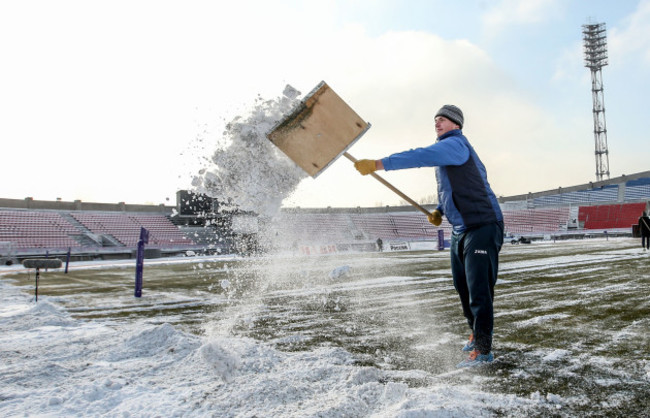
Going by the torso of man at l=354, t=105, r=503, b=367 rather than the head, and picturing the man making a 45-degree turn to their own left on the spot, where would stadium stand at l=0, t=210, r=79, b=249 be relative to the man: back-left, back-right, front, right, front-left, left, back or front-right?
right

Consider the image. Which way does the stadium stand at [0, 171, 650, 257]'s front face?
toward the camera

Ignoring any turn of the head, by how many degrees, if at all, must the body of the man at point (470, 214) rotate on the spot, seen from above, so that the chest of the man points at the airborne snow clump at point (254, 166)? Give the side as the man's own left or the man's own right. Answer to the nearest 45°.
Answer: approximately 45° to the man's own right

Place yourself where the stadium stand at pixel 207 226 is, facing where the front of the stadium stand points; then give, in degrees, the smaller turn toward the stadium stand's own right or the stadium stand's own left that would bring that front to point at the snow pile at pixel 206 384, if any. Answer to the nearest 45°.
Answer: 0° — it already faces it

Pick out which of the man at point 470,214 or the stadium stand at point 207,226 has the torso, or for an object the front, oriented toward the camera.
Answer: the stadium stand

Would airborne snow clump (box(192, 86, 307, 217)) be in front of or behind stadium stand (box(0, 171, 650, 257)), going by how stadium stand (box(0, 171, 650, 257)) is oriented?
in front

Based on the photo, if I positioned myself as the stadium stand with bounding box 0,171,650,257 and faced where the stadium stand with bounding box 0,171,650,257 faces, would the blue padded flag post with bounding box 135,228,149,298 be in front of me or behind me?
in front

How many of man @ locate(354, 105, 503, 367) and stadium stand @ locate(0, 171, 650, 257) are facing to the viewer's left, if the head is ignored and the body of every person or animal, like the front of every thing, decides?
1

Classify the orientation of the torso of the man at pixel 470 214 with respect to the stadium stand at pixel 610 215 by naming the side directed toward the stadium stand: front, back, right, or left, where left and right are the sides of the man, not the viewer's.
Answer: right

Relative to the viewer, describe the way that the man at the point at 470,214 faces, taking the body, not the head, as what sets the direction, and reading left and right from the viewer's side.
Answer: facing to the left of the viewer

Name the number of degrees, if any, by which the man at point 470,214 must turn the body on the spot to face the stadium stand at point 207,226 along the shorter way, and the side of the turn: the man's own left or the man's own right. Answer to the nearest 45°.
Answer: approximately 45° to the man's own right

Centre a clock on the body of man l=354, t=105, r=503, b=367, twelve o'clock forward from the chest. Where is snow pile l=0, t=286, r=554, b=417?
The snow pile is roughly at 11 o'clock from the man.
